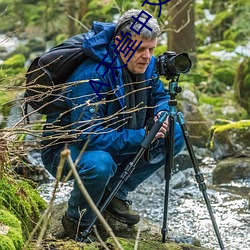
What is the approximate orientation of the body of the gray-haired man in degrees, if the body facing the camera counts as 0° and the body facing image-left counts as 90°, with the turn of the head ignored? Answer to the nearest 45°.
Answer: approximately 315°

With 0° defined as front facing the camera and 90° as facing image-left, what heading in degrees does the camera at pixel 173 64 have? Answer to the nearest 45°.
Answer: approximately 315°

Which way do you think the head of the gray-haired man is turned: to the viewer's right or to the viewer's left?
to the viewer's right

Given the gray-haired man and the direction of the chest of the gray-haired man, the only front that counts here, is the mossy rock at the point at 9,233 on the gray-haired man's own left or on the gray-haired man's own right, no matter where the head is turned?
on the gray-haired man's own right
